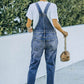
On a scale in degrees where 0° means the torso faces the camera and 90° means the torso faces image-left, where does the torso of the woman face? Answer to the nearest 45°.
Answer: approximately 180°
